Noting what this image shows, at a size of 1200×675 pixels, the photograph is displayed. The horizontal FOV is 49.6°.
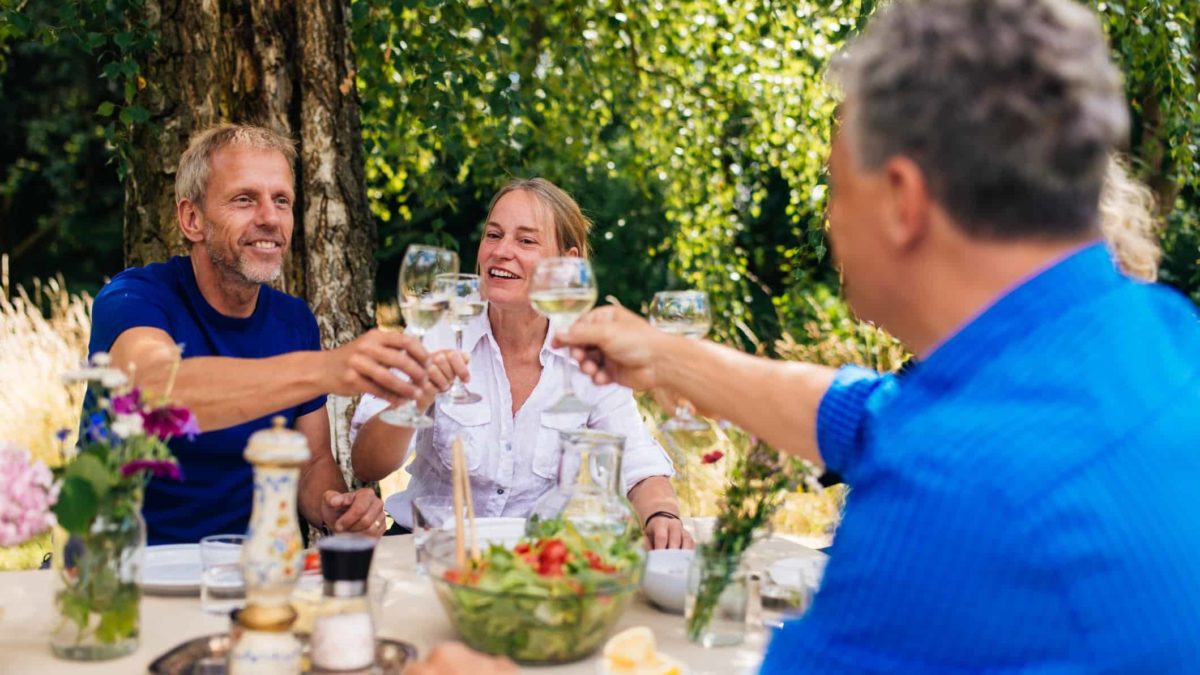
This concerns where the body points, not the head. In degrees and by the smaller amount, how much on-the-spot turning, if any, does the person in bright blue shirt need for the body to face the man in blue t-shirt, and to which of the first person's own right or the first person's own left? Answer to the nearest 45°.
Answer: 0° — they already face them

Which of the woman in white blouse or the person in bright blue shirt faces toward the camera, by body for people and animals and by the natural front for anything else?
the woman in white blouse

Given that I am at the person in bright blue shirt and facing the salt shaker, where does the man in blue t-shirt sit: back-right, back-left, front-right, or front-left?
front-right

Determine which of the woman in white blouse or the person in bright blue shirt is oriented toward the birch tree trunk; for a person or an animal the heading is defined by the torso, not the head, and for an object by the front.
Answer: the person in bright blue shirt

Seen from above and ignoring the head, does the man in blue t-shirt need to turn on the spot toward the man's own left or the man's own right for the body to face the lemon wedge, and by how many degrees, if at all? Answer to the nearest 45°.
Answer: approximately 45° to the man's own right

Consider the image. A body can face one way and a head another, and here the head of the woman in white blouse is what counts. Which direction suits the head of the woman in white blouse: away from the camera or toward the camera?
toward the camera

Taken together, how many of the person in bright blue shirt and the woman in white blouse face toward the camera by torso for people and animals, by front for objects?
1

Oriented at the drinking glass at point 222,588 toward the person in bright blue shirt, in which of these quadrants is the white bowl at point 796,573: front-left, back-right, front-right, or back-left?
front-left

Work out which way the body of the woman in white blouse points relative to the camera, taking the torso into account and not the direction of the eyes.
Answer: toward the camera

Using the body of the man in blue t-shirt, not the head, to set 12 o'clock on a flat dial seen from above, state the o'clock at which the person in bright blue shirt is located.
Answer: The person in bright blue shirt is roughly at 1 o'clock from the man in blue t-shirt.

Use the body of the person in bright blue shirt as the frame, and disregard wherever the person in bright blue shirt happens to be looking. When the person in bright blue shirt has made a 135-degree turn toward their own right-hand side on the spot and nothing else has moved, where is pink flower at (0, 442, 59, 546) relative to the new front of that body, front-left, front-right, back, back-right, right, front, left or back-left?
back

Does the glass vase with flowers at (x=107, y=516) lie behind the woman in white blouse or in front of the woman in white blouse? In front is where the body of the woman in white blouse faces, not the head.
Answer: in front

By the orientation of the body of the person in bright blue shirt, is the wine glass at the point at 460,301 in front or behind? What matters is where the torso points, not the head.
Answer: in front

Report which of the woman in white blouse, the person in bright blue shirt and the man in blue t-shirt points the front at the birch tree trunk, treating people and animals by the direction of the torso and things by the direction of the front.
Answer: the person in bright blue shirt

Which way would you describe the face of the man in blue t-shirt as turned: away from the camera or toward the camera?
toward the camera

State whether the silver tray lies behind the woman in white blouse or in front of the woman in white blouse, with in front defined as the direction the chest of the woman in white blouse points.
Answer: in front

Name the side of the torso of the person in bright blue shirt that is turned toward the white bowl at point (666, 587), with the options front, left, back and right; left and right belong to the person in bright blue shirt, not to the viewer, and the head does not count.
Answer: front

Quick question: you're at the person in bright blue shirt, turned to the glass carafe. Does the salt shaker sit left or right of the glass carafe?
left

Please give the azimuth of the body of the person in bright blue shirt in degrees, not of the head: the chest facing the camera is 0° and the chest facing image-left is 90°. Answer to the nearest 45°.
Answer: approximately 135°

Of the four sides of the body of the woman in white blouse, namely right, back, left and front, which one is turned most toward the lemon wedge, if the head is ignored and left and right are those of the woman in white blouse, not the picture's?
front

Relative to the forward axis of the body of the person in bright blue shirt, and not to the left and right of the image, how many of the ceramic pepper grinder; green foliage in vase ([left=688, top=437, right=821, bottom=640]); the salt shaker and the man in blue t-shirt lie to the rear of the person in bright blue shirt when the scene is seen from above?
0

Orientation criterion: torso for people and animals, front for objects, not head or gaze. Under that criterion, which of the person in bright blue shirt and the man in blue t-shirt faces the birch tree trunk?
the person in bright blue shirt
